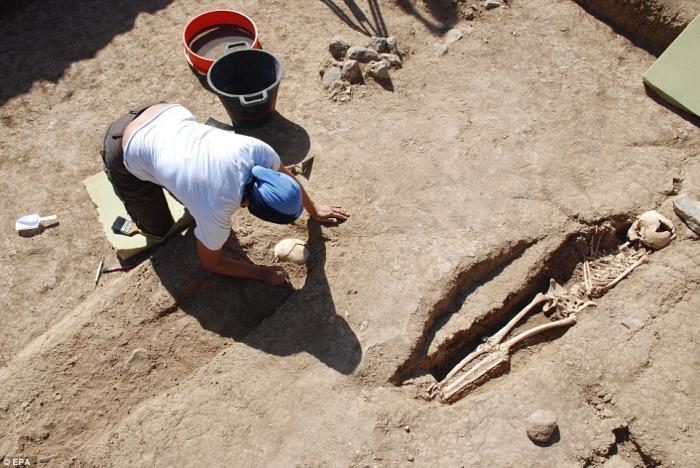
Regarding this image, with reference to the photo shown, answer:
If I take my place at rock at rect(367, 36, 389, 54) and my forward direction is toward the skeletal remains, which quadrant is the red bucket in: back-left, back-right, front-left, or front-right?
back-right

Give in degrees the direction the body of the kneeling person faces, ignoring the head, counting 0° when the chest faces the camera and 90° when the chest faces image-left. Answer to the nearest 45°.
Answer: approximately 315°

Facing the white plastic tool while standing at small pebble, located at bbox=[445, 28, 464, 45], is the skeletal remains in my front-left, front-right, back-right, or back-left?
front-left

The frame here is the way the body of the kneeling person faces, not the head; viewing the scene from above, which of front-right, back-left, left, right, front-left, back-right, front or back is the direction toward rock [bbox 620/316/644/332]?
front-left

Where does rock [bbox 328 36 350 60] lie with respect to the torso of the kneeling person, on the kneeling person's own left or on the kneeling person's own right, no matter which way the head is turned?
on the kneeling person's own left

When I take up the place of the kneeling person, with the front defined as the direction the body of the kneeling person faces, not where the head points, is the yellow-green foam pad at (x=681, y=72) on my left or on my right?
on my left

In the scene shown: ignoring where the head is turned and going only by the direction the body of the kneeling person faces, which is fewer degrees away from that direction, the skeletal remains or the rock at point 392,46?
the skeletal remains

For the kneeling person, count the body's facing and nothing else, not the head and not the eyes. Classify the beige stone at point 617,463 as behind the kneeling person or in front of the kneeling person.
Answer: in front

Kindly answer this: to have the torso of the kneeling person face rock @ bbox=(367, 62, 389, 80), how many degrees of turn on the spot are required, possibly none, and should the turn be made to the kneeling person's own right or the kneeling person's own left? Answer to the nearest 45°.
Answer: approximately 90° to the kneeling person's own left

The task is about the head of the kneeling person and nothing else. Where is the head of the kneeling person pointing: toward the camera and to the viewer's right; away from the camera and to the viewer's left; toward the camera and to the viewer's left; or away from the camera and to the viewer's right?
toward the camera and to the viewer's right

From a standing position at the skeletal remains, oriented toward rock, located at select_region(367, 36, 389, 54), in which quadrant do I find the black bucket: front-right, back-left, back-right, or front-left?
front-left
